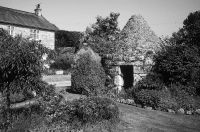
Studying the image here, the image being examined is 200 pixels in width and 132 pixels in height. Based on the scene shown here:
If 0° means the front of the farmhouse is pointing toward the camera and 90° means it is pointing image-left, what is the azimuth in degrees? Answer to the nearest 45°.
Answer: approximately 315°

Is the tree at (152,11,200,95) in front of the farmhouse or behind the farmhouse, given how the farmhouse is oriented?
in front

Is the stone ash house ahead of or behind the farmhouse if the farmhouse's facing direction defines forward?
ahead

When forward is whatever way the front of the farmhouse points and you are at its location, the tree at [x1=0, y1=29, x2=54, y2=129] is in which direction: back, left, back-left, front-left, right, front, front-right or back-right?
front-right
